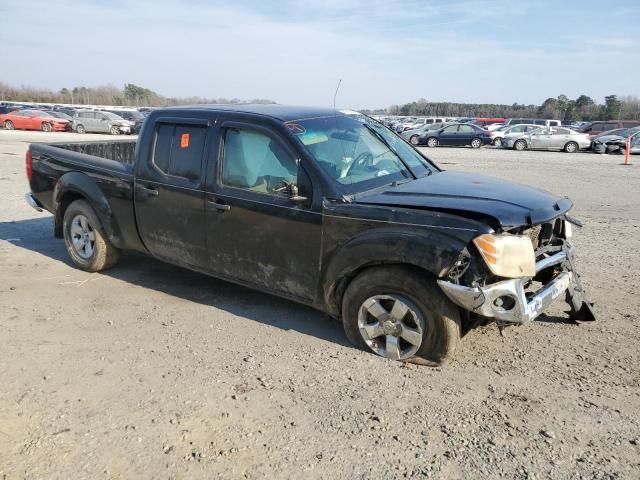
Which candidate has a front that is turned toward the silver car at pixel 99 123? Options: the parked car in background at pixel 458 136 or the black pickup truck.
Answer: the parked car in background

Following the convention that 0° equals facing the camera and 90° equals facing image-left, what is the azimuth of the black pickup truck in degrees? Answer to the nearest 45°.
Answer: approximately 315°

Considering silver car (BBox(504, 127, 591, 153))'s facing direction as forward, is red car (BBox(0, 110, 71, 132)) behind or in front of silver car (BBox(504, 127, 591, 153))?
in front

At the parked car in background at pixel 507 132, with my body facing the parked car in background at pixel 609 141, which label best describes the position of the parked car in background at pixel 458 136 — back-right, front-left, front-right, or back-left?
back-right

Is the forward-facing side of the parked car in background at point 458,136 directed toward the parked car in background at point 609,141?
no

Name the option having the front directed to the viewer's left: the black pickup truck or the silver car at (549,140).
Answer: the silver car

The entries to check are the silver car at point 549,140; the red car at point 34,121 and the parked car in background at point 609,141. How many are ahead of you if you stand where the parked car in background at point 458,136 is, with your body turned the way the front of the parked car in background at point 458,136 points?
1

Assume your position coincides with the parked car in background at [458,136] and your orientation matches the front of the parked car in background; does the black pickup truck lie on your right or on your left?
on your left

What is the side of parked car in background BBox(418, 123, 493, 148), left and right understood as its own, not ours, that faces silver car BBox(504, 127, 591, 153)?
back

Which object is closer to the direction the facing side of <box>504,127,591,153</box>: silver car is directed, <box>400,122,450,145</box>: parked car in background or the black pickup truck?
the parked car in background

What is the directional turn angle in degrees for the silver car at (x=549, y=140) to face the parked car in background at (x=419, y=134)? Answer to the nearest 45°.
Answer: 0° — it already faces it

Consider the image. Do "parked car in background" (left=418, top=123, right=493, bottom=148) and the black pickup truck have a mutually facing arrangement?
no

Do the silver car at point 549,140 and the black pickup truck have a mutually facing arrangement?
no

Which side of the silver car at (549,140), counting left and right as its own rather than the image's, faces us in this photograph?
left

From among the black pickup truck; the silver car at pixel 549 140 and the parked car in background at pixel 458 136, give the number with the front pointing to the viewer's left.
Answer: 2

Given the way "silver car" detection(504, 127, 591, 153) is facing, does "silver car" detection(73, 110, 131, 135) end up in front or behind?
in front

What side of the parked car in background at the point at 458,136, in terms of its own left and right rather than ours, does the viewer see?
left

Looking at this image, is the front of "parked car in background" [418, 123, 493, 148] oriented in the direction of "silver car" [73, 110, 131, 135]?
yes

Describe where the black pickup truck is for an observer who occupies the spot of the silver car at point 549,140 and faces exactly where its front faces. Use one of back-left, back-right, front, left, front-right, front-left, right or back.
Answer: left

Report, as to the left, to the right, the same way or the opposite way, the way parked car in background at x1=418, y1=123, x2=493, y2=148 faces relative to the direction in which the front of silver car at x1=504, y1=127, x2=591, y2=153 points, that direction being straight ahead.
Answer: the same way
